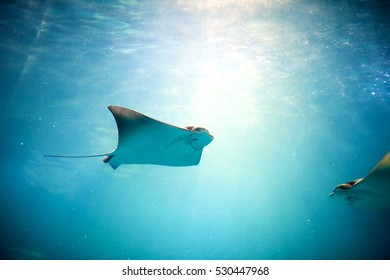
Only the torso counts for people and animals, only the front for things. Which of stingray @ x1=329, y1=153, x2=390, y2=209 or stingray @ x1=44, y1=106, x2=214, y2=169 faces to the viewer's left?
stingray @ x1=329, y1=153, x2=390, y2=209

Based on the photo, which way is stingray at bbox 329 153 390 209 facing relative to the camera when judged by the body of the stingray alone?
to the viewer's left

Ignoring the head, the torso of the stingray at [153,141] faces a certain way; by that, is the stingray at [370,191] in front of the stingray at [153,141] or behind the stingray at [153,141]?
in front

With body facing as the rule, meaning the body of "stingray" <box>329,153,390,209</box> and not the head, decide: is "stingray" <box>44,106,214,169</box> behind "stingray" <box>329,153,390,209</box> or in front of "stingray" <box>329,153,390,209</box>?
in front

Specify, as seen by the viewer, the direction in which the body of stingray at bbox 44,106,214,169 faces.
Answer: to the viewer's right

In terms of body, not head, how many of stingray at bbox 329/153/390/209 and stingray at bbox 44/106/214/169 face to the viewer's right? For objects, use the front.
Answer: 1
